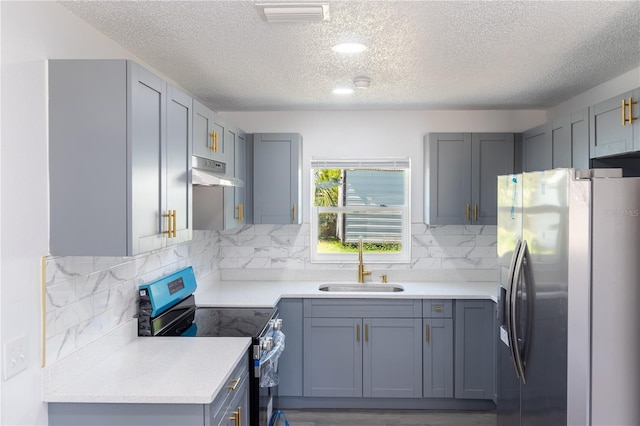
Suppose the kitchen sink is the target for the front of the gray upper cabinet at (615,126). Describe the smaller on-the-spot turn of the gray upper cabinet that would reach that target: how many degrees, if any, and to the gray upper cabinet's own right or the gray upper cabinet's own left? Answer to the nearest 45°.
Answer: approximately 45° to the gray upper cabinet's own right

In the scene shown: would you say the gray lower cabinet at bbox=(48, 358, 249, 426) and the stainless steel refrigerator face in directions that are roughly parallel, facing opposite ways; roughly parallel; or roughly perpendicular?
roughly parallel, facing opposite ways

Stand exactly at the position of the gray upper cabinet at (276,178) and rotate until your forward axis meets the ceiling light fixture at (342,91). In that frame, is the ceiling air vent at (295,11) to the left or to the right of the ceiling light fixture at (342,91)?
right

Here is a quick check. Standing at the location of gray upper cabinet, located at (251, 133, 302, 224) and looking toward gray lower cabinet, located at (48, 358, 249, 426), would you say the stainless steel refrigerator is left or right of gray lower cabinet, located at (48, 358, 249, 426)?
left

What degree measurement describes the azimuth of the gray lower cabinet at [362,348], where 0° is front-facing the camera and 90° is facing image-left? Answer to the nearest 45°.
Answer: approximately 0°

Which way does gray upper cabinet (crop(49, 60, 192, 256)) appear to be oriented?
to the viewer's right

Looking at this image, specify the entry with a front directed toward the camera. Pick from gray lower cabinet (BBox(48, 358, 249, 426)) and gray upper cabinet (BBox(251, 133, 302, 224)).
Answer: the gray upper cabinet

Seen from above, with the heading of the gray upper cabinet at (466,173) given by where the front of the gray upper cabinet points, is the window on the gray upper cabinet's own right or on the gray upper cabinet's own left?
on the gray upper cabinet's own right

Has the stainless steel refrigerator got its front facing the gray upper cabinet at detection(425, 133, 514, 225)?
no

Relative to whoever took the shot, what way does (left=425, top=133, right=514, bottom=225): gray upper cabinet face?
facing the viewer

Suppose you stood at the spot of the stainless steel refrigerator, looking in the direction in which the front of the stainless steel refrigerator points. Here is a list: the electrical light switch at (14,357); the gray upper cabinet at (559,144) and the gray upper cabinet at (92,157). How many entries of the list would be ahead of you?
2

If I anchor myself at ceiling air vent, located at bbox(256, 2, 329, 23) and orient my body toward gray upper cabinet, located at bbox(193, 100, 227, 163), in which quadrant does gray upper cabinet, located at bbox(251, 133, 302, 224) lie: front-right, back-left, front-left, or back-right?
front-right

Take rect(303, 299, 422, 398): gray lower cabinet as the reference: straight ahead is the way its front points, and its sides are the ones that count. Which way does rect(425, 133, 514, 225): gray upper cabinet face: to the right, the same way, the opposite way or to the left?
the same way

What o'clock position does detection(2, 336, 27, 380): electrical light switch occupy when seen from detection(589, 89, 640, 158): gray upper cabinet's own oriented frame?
The electrical light switch is roughly at 12 o'clock from the gray upper cabinet.

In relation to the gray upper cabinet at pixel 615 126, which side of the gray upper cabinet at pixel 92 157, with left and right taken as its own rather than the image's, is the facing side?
front

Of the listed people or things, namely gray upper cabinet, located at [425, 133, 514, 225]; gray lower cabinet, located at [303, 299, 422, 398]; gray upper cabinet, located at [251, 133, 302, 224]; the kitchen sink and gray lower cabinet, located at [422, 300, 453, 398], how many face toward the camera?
5

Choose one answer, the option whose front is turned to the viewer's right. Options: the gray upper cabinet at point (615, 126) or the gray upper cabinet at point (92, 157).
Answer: the gray upper cabinet at point (92, 157)

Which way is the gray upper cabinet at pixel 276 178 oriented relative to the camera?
toward the camera

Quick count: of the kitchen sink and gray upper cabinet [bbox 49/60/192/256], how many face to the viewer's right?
1

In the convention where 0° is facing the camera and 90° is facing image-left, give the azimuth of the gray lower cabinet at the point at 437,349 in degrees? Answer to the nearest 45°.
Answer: approximately 0°
